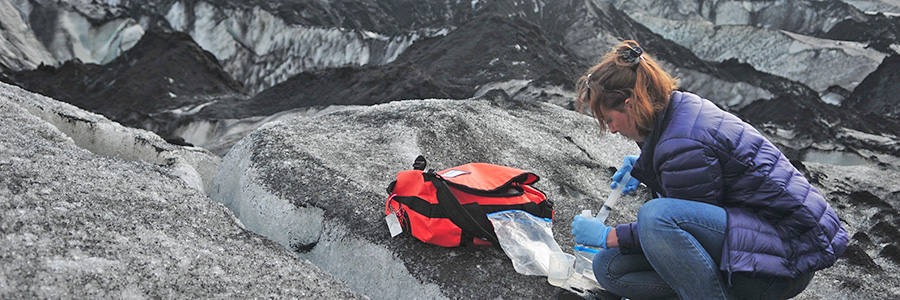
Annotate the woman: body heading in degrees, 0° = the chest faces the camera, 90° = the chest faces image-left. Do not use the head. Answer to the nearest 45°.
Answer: approximately 90°

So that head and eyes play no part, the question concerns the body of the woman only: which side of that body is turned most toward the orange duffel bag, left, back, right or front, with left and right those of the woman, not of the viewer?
front

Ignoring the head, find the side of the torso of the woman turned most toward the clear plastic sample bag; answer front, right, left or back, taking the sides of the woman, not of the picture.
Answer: front

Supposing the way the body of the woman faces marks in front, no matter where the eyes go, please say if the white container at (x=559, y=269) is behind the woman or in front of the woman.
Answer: in front
